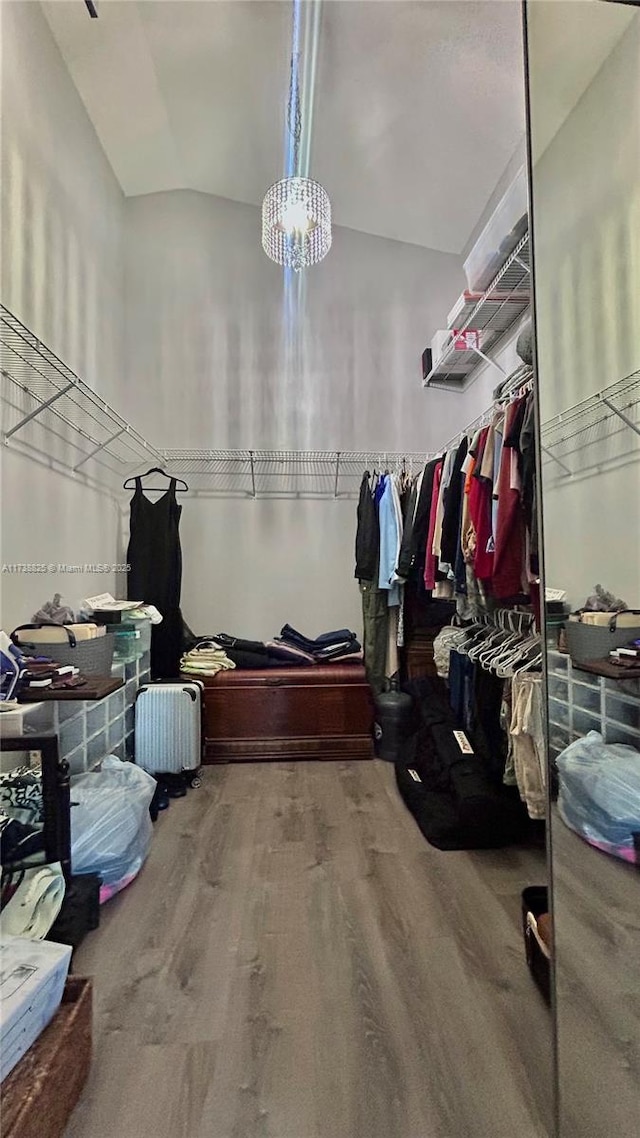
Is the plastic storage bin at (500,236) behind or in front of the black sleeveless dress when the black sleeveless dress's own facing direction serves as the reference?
in front

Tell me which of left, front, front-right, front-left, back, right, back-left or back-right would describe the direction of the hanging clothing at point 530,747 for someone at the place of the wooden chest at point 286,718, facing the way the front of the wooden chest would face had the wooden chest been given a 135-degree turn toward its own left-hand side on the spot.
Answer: right

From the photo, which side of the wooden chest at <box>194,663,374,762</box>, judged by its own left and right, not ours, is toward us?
front

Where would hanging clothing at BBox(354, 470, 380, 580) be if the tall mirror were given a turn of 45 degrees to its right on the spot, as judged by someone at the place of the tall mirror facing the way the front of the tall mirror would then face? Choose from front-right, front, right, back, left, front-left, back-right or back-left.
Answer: front-right

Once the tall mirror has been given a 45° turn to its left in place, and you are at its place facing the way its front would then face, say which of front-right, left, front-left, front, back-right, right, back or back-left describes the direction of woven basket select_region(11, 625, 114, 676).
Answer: right

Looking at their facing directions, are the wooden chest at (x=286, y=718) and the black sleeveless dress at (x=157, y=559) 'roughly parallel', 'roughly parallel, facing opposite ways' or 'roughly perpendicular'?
roughly parallel

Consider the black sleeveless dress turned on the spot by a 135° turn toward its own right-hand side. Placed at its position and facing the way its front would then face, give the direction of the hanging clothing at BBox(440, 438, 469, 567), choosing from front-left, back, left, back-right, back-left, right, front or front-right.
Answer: back

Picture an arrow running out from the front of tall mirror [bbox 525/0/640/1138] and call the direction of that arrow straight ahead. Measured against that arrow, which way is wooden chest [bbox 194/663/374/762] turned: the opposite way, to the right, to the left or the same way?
to the left

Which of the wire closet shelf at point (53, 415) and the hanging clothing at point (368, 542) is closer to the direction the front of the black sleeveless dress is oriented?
the wire closet shelf

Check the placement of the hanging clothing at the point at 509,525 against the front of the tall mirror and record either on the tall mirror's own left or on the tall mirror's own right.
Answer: on the tall mirror's own right

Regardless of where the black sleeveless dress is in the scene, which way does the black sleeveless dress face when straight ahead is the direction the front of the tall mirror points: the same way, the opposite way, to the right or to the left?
to the left

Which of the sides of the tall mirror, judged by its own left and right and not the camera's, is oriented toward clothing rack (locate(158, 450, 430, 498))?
right

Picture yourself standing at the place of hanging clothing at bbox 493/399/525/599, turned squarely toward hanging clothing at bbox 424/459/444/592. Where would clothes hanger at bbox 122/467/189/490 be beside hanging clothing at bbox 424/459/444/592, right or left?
left

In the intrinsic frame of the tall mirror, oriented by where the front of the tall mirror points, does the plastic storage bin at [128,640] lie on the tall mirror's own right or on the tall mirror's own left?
on the tall mirror's own right

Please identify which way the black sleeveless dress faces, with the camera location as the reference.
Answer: facing the viewer

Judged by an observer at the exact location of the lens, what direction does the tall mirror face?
facing the viewer and to the left of the viewer

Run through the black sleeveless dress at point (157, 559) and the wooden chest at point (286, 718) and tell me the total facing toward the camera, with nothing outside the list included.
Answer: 2
